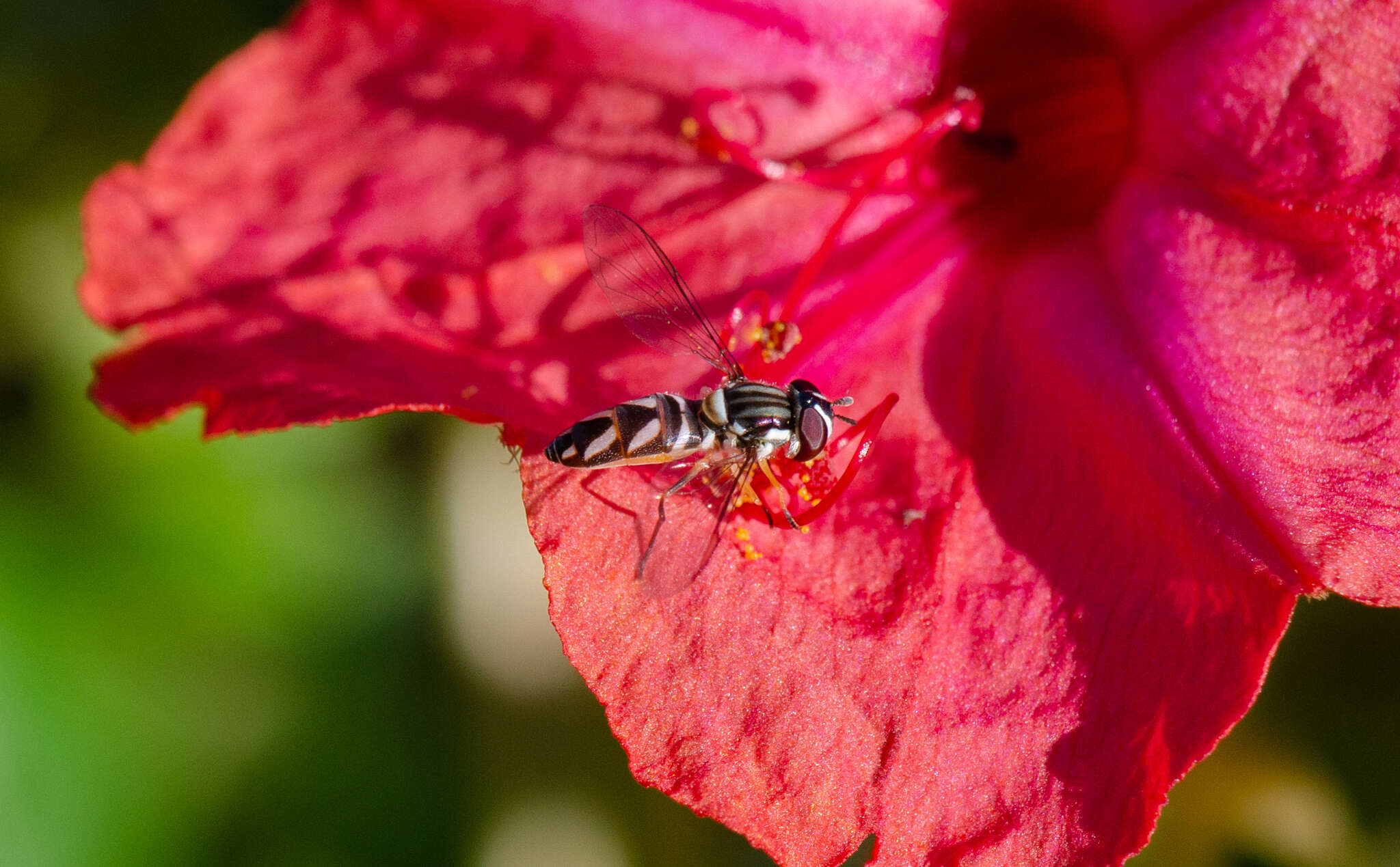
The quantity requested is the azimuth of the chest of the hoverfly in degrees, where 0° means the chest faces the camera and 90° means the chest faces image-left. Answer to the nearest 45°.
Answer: approximately 270°
